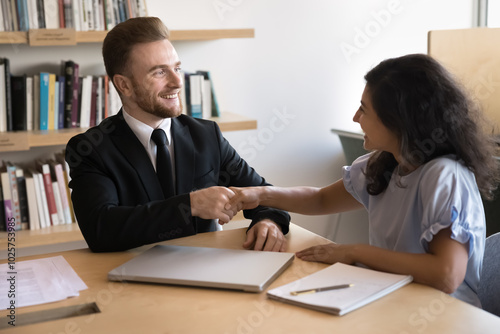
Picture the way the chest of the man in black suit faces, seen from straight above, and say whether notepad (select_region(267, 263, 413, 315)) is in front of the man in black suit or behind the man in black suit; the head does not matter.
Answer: in front

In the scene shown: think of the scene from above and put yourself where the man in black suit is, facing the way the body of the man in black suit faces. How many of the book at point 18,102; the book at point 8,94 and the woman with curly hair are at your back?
2

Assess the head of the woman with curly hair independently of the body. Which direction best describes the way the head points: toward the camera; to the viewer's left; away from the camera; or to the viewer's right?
to the viewer's left

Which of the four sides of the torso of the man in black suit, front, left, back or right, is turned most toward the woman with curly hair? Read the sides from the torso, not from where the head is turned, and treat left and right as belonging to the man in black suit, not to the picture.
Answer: front

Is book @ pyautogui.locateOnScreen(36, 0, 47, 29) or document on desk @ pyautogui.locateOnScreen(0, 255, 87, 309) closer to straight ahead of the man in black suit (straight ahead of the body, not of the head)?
the document on desk

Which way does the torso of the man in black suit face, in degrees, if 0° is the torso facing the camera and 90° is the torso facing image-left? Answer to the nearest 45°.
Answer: approximately 315°

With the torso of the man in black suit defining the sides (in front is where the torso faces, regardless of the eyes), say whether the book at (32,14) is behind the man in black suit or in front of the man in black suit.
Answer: behind

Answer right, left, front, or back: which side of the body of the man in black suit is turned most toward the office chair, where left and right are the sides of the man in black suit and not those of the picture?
front

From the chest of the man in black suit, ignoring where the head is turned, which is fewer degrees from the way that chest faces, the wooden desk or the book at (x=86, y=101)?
the wooden desk

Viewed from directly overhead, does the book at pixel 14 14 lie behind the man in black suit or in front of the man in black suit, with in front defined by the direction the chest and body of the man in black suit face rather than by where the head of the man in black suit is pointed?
behind

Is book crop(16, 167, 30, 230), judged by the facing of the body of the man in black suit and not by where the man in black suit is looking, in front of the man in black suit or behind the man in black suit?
behind

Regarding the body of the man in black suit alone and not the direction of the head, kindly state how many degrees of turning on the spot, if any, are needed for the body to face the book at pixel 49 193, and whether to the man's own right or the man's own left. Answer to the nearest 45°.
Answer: approximately 180°

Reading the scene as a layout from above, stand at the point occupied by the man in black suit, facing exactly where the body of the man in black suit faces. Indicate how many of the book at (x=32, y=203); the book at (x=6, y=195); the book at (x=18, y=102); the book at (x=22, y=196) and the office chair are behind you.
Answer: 4

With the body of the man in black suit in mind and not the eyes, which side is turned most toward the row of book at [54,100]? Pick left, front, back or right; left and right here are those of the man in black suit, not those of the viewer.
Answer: back

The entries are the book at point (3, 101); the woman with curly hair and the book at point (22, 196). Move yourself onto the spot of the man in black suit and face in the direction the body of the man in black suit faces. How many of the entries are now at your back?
2

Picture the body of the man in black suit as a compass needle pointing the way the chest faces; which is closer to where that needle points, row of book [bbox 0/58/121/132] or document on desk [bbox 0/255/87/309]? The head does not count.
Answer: the document on desk

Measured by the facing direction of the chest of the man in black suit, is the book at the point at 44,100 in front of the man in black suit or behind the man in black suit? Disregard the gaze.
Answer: behind

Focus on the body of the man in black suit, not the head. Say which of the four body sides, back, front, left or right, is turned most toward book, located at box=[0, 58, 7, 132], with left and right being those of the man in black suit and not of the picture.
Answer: back

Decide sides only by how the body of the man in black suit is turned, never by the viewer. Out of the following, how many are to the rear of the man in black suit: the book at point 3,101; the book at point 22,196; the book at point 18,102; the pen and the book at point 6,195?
4

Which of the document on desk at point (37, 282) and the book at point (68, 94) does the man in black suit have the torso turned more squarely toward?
the document on desk

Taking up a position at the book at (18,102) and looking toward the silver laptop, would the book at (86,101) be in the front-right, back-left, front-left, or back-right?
front-left

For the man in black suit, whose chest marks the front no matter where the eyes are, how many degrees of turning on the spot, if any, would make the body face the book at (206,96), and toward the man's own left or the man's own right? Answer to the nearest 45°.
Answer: approximately 135° to the man's own left

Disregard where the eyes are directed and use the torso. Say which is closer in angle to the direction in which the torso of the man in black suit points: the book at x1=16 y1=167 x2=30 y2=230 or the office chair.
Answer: the office chair
